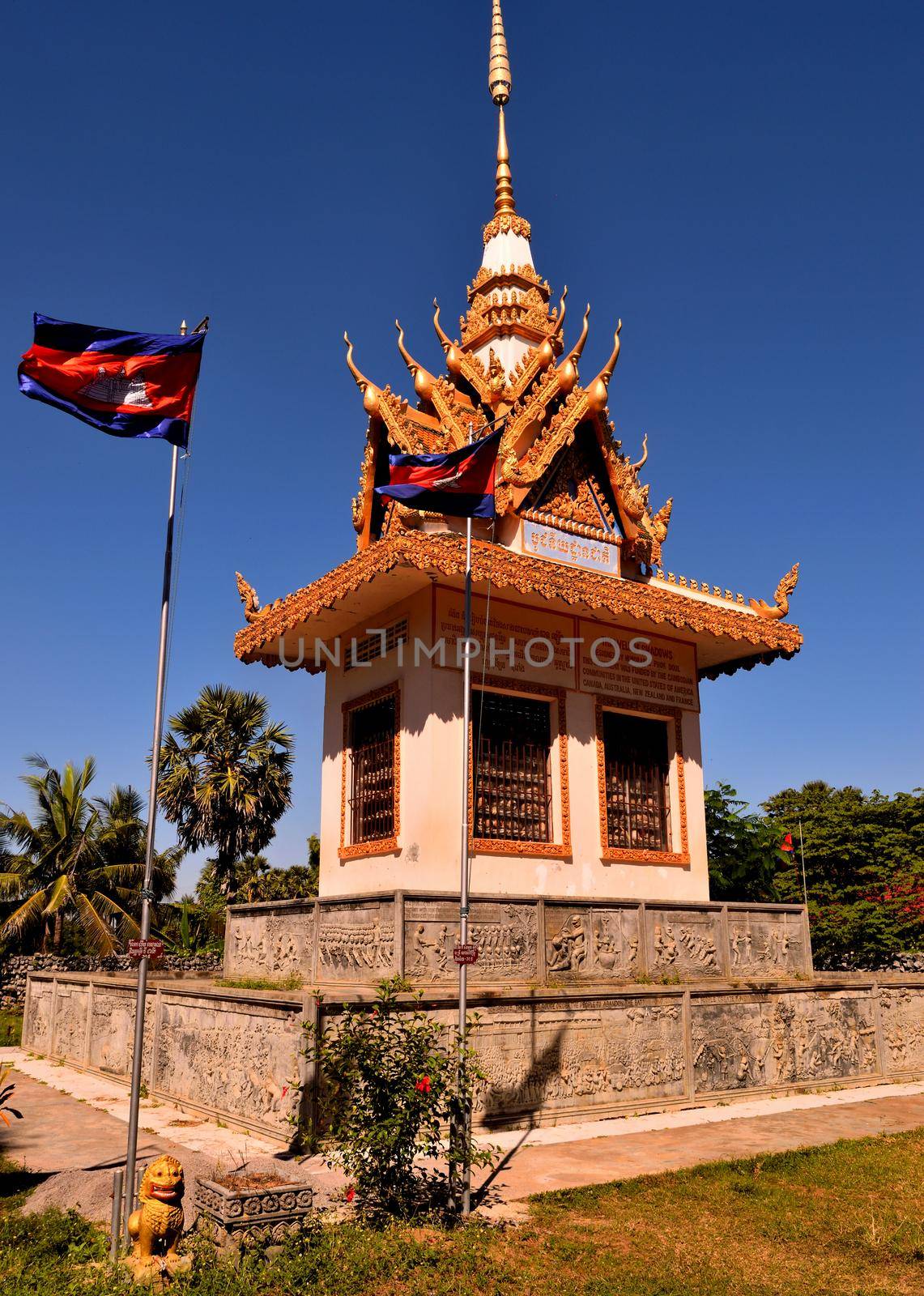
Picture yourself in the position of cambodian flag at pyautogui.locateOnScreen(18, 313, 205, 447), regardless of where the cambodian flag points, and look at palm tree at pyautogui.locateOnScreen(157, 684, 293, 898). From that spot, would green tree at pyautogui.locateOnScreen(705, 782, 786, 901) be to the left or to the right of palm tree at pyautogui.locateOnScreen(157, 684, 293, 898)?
right

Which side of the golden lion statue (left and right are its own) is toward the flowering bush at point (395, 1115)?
left

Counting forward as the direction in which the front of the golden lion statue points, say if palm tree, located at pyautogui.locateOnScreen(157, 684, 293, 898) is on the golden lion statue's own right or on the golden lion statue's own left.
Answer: on the golden lion statue's own left

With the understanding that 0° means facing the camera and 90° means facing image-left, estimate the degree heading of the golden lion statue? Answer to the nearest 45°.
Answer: approximately 315°

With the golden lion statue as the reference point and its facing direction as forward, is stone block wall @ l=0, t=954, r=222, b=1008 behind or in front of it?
behind

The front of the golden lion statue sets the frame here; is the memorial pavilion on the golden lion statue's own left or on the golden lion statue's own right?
on the golden lion statue's own left
